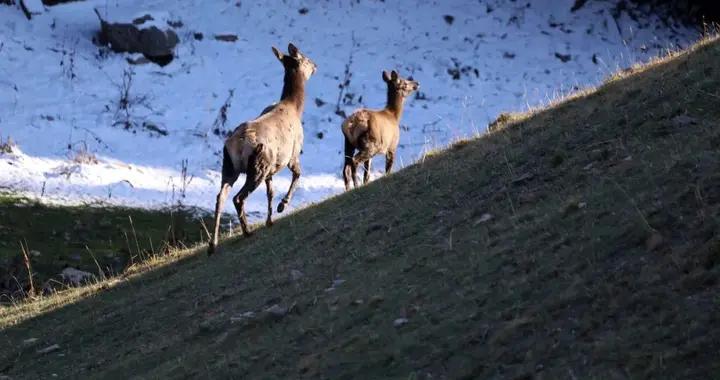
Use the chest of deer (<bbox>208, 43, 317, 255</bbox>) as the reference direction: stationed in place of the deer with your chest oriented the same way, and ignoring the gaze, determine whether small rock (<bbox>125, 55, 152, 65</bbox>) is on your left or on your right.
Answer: on your left

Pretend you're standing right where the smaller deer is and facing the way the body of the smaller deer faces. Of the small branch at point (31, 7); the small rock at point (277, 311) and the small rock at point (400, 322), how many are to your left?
1

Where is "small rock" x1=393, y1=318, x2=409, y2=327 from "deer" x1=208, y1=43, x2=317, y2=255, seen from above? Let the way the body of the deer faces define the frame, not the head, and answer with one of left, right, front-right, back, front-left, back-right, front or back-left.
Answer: back-right

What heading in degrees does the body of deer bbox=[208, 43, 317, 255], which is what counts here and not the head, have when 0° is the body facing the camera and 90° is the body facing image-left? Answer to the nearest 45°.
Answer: approximately 225°

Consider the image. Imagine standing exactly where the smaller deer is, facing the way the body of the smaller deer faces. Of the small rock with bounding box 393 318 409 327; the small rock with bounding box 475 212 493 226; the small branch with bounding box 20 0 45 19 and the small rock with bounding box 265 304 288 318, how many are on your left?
1

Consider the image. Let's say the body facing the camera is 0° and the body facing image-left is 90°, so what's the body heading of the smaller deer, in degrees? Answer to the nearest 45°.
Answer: approximately 225°

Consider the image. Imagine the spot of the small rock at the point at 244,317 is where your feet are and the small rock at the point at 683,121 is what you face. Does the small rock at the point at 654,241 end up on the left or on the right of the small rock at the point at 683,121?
right

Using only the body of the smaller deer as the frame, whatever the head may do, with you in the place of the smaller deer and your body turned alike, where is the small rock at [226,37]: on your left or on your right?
on your left

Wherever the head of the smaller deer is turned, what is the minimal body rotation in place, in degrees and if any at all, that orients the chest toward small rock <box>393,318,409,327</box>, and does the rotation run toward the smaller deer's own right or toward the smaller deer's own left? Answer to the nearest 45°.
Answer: approximately 135° to the smaller deer's own right

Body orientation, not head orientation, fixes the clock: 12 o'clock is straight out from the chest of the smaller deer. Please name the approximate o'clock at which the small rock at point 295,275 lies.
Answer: The small rock is roughly at 5 o'clock from the smaller deer.

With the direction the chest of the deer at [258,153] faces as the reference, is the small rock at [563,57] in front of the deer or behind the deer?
in front

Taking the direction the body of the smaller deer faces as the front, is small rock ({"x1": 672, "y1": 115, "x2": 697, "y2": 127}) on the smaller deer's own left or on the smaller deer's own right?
on the smaller deer's own right

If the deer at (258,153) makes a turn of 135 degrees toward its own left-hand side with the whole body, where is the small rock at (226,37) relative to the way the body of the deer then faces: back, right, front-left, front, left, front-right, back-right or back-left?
right

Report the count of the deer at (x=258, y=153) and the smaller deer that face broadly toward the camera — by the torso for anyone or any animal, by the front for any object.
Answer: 0
